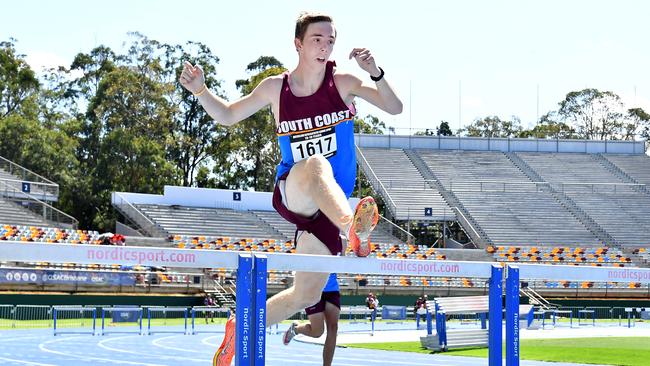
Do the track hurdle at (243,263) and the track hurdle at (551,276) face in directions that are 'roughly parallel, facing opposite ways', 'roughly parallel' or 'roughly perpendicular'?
roughly parallel

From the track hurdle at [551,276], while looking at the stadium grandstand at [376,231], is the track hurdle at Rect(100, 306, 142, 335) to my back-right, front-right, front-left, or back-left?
front-left
